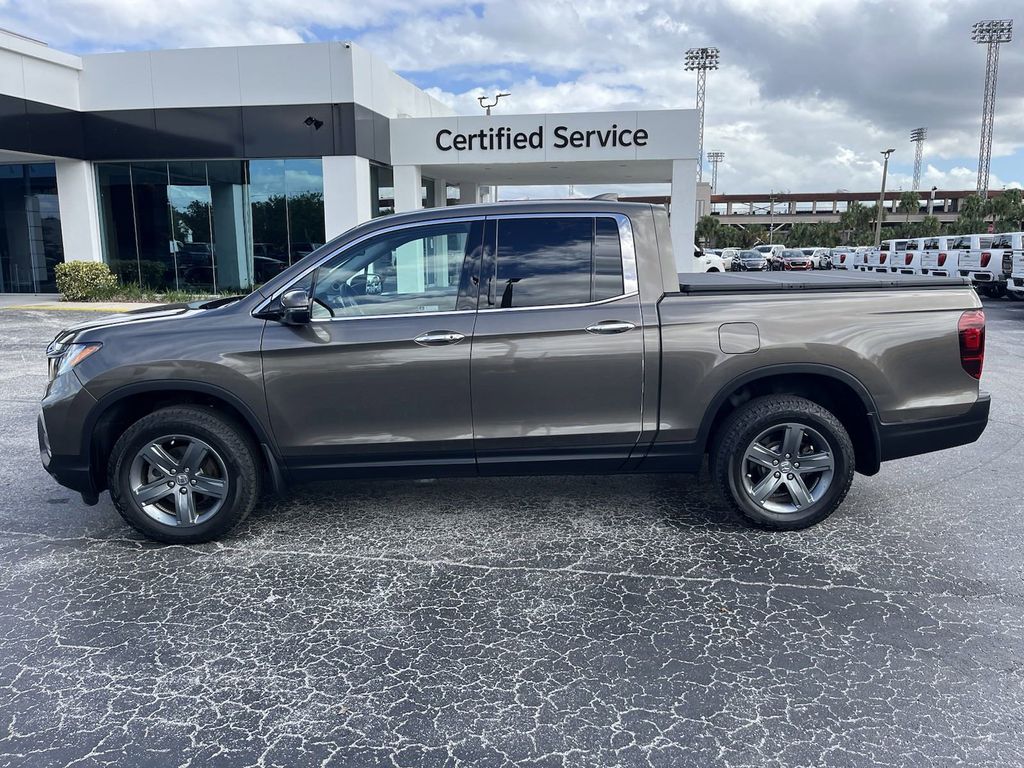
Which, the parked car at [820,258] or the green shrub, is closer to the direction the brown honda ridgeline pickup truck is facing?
the green shrub

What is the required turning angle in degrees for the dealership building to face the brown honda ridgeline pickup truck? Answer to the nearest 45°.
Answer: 0° — it already faces it

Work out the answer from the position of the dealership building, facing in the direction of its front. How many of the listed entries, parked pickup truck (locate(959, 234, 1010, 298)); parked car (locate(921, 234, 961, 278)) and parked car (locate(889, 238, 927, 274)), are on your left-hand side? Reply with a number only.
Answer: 3

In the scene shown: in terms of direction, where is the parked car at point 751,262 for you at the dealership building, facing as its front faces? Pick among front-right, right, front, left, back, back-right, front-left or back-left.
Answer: back-left

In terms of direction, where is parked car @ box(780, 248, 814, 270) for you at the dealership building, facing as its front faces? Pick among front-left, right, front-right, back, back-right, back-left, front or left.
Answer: back-left

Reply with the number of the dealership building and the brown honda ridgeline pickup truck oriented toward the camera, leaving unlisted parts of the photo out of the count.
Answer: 1

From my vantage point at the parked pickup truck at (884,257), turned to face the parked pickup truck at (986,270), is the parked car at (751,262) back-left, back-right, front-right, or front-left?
back-right

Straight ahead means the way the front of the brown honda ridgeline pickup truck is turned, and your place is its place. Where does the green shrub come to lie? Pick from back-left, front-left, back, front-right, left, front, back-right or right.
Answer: front-right

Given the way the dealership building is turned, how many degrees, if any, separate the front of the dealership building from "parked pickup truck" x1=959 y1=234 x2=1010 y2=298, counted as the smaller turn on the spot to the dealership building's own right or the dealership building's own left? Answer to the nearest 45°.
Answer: approximately 90° to the dealership building's own left

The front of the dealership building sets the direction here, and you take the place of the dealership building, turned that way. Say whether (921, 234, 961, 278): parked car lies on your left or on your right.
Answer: on your left

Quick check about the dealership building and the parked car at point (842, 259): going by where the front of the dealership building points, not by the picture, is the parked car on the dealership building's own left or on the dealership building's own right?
on the dealership building's own left

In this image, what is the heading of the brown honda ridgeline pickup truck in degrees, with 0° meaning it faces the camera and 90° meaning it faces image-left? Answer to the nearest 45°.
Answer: approximately 90°

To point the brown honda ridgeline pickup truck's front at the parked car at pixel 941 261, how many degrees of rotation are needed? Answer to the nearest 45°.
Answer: approximately 135° to its right

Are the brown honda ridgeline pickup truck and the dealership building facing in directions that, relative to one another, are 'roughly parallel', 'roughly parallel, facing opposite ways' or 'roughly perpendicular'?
roughly perpendicular

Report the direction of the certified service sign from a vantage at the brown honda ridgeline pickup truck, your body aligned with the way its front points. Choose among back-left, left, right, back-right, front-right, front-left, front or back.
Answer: right
